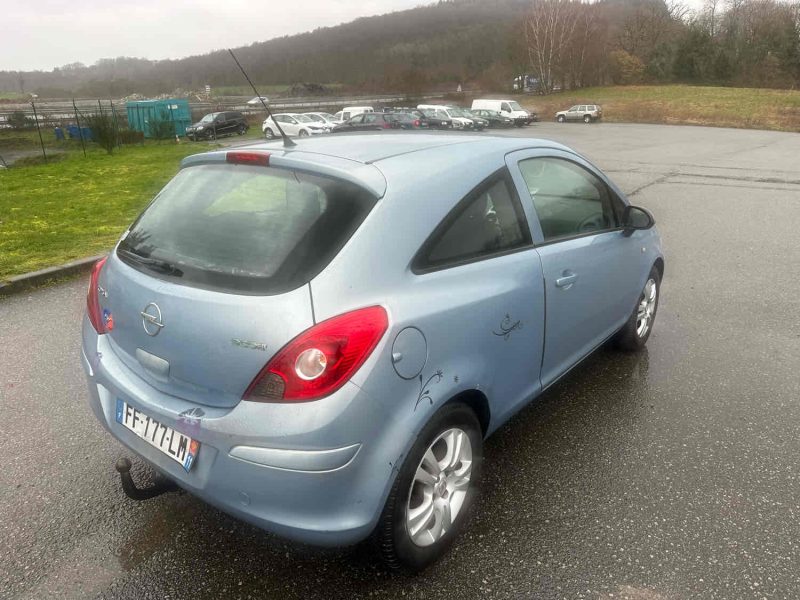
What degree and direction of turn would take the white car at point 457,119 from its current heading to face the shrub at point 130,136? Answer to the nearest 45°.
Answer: approximately 90° to its right

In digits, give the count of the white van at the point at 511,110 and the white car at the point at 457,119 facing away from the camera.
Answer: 0

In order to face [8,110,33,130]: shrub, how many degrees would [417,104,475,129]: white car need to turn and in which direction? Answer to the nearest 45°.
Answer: approximately 135° to its right

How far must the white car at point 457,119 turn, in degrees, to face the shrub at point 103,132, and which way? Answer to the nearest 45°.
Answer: approximately 90° to its right

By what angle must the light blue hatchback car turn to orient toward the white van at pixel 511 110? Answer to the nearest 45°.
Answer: approximately 45° to its left

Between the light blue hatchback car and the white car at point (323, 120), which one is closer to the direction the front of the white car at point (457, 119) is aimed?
the light blue hatchback car

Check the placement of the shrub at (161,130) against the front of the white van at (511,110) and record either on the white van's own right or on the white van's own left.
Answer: on the white van's own right

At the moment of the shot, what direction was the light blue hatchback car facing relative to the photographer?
facing away from the viewer and to the right of the viewer

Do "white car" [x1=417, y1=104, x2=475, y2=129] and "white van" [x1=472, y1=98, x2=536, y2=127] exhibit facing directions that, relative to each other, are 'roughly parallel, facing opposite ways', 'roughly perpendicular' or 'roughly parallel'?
roughly parallel

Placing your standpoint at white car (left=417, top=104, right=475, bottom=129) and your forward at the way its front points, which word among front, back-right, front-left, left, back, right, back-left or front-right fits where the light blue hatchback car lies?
front-right

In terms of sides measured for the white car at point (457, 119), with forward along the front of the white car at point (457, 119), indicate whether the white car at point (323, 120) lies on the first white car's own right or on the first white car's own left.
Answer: on the first white car's own right

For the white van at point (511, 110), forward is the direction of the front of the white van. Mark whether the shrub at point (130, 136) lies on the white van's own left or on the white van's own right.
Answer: on the white van's own right

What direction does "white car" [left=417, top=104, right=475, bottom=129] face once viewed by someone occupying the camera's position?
facing the viewer and to the right of the viewer

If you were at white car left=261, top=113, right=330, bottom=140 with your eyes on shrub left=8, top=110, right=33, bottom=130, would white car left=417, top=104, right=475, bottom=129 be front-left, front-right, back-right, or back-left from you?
back-right

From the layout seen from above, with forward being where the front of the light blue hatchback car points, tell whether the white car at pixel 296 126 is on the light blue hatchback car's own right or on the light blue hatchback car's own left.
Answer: on the light blue hatchback car's own left

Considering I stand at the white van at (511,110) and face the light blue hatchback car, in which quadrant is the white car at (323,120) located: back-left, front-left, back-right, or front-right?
front-right

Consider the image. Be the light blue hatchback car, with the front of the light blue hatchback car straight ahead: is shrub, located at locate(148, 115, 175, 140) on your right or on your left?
on your left
